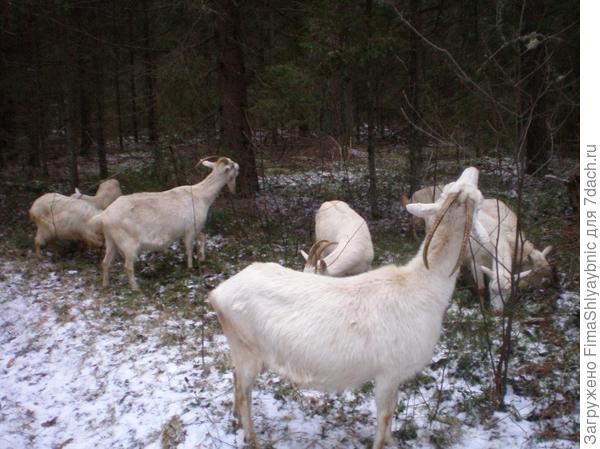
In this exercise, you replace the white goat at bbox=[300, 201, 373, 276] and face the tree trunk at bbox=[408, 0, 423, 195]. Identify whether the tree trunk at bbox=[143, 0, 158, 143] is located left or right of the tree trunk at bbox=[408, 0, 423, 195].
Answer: left

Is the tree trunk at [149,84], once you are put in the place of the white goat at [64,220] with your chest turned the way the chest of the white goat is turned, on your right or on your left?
on your left

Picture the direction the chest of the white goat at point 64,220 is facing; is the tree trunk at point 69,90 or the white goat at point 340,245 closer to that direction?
the white goat

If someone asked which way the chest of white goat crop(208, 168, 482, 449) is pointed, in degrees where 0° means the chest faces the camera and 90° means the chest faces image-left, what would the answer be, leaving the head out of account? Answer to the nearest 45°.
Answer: approximately 270°

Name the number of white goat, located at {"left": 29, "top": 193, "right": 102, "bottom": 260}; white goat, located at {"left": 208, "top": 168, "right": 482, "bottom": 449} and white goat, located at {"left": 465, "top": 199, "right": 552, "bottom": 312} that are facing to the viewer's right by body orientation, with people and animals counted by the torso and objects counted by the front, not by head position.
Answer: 2

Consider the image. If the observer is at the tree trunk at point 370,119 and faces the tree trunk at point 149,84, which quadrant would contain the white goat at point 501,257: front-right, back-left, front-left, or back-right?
back-left

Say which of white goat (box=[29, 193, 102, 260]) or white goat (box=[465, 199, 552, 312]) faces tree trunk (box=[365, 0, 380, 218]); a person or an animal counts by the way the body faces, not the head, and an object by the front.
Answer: white goat (box=[29, 193, 102, 260])

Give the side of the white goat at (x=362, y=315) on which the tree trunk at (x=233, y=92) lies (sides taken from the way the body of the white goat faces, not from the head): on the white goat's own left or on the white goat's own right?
on the white goat's own left

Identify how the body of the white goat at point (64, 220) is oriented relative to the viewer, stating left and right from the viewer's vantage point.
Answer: facing to the right of the viewer
